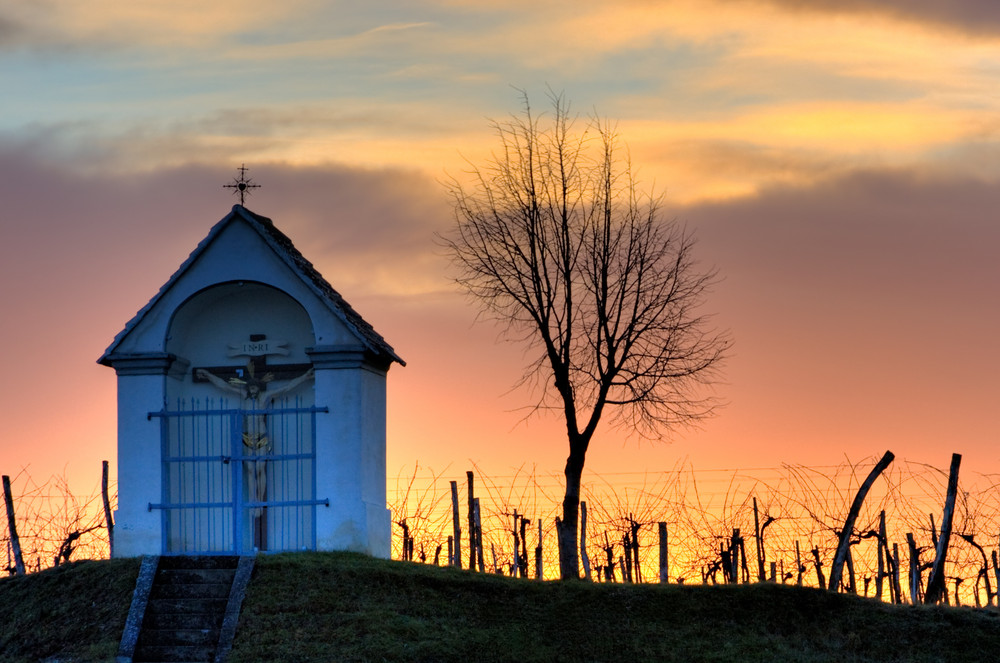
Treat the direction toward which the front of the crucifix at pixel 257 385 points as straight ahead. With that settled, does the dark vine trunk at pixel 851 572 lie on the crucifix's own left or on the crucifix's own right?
on the crucifix's own left

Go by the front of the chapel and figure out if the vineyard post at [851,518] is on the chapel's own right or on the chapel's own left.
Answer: on the chapel's own left

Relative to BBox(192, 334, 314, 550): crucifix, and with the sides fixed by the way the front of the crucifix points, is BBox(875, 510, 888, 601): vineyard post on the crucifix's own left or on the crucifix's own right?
on the crucifix's own left

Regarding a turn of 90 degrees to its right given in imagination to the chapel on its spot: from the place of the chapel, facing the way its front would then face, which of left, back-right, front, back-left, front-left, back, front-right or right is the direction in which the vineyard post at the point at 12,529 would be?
front-right

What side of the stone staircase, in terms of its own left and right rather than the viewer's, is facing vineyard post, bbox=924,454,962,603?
left

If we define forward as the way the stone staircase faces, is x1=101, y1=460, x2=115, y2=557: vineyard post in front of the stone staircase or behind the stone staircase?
behind

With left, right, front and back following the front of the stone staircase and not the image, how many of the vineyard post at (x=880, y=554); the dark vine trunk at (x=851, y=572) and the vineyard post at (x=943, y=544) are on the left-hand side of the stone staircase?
3

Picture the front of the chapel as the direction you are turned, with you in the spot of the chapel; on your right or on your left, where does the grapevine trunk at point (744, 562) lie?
on your left

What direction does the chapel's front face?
toward the camera

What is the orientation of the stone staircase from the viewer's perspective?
toward the camera

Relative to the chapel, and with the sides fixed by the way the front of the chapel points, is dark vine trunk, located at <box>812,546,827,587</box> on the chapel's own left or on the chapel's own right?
on the chapel's own left

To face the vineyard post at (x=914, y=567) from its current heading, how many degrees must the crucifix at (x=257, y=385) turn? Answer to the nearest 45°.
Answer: approximately 90° to its left

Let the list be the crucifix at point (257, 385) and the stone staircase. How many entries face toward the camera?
2

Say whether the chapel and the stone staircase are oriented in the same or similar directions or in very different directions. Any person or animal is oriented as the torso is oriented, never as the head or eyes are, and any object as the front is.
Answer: same or similar directions

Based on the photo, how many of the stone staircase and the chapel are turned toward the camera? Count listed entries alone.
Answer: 2
